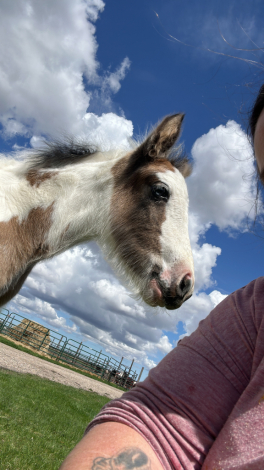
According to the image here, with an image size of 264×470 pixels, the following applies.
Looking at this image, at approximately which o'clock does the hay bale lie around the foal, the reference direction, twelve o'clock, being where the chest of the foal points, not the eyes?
The hay bale is roughly at 9 o'clock from the foal.

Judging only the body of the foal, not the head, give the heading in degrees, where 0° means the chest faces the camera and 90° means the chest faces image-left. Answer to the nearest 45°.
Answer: approximately 270°
